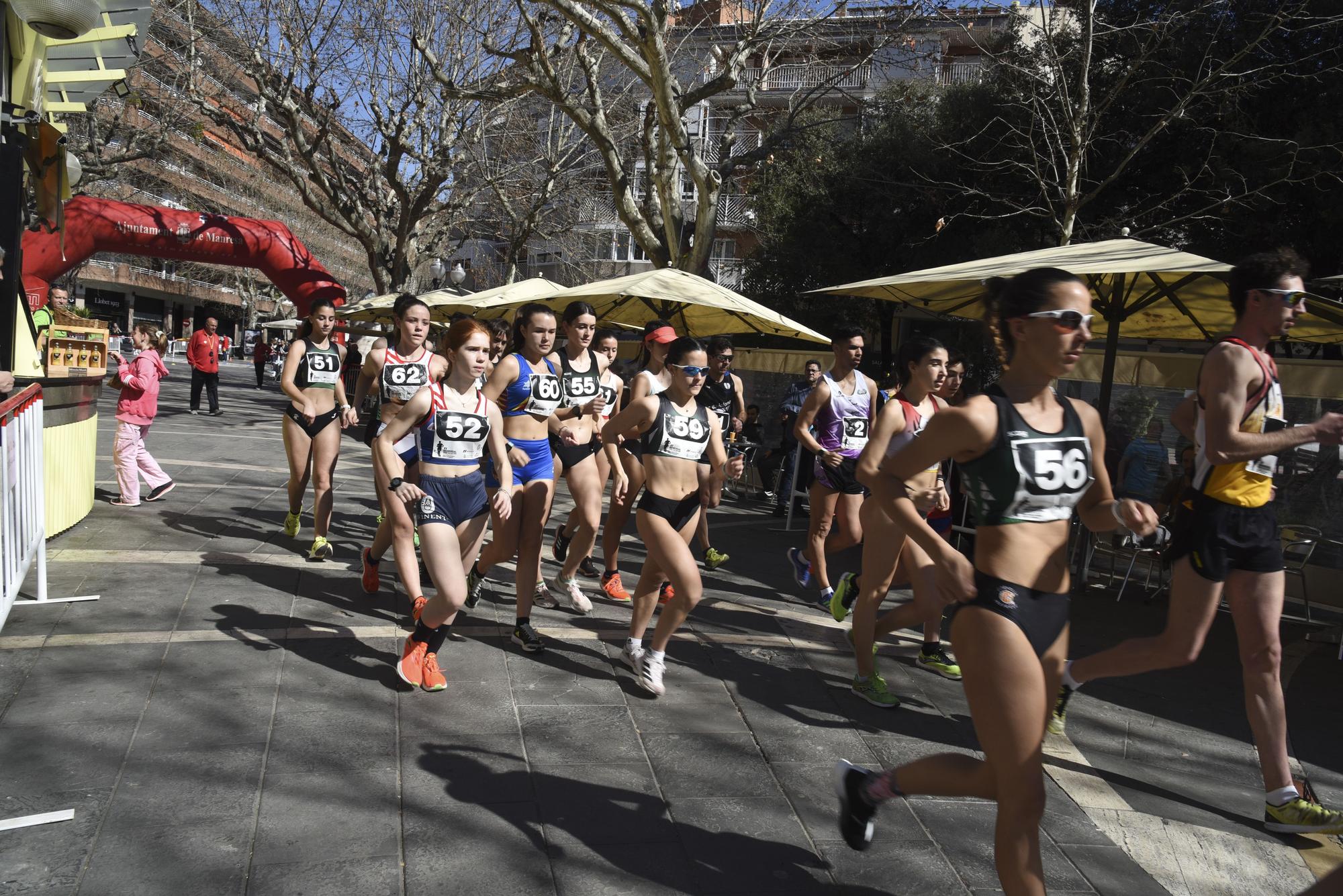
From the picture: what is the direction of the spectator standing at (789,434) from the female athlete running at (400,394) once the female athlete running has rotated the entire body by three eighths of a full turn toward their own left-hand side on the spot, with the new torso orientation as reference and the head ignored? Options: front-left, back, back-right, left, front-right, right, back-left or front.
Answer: front-right

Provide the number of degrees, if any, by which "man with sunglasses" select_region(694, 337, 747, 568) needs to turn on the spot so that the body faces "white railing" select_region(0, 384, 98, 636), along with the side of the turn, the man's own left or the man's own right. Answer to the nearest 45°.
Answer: approximately 90° to the man's own right

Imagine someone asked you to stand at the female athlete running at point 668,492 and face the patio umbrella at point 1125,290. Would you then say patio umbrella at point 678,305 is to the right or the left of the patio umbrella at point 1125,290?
left

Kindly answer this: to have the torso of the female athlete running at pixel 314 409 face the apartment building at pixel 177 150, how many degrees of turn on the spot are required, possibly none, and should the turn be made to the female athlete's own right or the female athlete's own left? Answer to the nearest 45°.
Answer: approximately 180°

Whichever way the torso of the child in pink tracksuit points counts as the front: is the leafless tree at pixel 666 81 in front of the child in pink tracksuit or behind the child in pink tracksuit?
behind

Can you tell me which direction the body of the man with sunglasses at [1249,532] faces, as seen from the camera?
to the viewer's right

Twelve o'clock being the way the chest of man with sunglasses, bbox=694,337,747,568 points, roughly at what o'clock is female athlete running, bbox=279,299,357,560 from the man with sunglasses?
The female athlete running is roughly at 4 o'clock from the man with sunglasses.

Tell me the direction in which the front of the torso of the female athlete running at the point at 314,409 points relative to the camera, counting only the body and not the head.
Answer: toward the camera

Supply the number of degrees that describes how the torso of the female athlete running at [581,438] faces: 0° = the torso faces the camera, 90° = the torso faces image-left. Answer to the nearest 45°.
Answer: approximately 315°

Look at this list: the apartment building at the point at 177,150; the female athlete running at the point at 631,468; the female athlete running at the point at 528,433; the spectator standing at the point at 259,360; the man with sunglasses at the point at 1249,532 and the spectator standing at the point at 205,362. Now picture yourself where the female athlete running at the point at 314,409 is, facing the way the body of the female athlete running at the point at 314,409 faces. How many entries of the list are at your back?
3

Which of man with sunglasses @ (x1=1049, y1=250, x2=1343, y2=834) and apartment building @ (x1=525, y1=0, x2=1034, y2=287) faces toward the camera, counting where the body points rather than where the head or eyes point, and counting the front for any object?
the apartment building

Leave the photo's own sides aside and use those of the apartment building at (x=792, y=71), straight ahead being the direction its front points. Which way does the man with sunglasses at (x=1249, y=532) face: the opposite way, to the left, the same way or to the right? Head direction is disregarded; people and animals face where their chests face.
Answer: to the left

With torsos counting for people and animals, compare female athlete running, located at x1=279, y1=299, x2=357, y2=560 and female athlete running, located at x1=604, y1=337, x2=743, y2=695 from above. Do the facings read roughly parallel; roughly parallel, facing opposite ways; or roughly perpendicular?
roughly parallel

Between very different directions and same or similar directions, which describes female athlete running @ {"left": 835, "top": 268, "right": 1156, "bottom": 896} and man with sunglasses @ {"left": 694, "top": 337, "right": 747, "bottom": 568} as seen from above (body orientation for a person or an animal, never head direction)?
same or similar directions

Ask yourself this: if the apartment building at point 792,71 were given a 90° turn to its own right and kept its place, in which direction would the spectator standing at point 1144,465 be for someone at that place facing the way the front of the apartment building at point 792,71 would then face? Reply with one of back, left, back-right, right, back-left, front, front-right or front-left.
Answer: left

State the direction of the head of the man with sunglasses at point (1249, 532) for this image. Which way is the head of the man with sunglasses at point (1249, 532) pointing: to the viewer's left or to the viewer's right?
to the viewer's right

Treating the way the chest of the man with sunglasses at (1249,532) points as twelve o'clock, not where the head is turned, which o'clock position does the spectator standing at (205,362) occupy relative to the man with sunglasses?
The spectator standing is roughly at 7 o'clock from the man with sunglasses.

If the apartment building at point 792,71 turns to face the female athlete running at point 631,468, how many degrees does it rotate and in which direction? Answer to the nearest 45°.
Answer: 0° — it already faces them

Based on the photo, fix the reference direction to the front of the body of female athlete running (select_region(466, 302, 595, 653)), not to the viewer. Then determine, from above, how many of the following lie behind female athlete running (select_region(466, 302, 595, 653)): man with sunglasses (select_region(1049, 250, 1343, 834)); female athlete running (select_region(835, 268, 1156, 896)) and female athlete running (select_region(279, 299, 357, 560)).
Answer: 1
